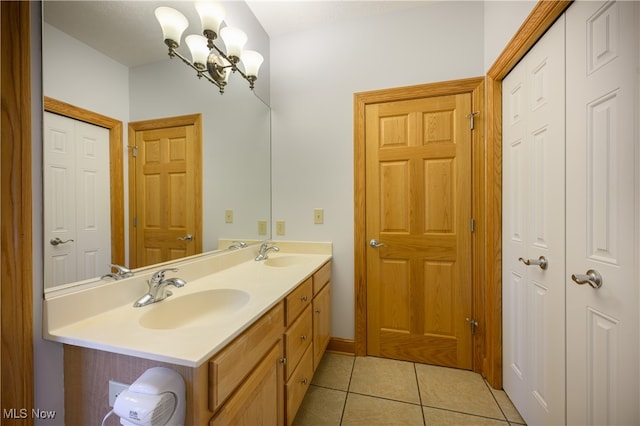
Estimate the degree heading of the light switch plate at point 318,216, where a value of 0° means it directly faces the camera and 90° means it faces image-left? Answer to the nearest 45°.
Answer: approximately 0°

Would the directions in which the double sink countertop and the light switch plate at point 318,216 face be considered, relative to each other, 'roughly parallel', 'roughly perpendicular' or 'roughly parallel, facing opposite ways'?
roughly perpendicular

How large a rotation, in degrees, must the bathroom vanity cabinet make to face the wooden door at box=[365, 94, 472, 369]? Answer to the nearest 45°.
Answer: approximately 45° to its left

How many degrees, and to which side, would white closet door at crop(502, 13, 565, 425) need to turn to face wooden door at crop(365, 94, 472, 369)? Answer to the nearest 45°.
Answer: approximately 45° to its right

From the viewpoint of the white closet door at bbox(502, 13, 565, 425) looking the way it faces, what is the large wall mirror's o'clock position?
The large wall mirror is roughly at 12 o'clock from the white closet door.

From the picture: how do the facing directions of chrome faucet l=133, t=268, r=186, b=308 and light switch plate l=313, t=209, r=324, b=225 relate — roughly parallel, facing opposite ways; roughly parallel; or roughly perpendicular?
roughly perpendicular

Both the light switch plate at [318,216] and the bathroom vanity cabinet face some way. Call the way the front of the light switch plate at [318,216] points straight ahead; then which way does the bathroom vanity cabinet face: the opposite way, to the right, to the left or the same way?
to the left
